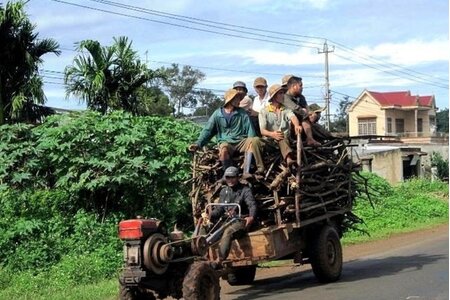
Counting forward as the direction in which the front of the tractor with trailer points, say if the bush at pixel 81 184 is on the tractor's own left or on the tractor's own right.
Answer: on the tractor's own right

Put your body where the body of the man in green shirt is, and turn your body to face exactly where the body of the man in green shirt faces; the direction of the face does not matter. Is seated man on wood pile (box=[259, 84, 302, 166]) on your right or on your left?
on your left

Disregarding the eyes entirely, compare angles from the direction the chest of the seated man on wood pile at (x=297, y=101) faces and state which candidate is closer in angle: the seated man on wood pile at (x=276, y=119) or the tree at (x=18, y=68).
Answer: the seated man on wood pile

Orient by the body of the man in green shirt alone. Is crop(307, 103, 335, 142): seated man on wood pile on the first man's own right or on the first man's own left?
on the first man's own left

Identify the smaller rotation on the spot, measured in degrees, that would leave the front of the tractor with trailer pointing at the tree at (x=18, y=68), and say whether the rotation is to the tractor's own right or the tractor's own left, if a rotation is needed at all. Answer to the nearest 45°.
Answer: approximately 90° to the tractor's own right

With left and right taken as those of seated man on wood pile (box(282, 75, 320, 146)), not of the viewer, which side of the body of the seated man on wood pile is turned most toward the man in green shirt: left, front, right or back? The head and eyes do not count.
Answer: back

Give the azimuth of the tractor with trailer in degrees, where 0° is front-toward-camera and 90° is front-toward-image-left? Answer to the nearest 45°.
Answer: approximately 45°

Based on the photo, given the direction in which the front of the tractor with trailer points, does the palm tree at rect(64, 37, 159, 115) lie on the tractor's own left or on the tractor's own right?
on the tractor's own right
